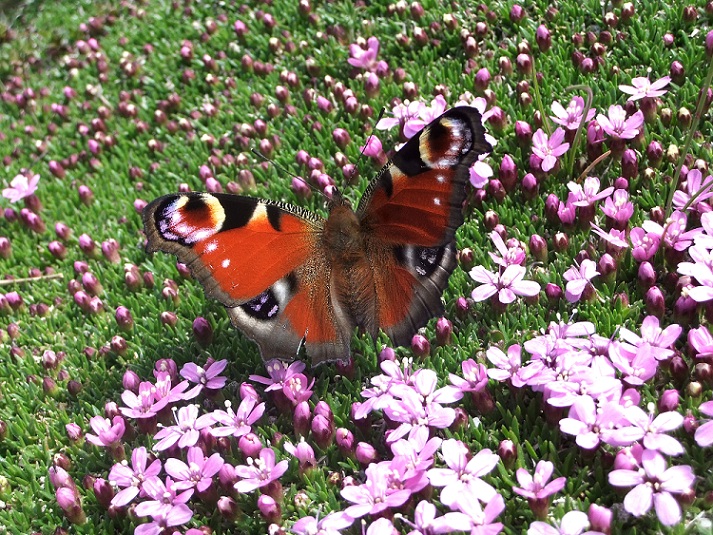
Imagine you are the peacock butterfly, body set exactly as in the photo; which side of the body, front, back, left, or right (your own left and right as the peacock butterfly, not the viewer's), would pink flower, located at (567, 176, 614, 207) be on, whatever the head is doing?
right

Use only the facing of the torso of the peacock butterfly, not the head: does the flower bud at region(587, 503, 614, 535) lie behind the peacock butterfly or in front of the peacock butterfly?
behind

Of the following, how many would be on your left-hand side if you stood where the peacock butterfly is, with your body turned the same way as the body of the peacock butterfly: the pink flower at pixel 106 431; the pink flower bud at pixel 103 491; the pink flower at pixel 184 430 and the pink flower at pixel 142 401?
4

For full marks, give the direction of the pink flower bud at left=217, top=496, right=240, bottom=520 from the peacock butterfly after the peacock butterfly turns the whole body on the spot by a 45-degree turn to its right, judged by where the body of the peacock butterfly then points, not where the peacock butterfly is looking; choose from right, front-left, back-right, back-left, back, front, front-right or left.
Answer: back

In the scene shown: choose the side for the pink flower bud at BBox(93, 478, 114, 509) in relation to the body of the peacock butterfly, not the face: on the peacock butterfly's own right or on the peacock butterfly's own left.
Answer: on the peacock butterfly's own left

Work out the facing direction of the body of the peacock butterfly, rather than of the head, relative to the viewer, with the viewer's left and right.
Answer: facing away from the viewer

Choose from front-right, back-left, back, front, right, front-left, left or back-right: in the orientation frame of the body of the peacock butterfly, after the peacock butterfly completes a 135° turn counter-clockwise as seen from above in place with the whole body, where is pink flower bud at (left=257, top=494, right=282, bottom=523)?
front

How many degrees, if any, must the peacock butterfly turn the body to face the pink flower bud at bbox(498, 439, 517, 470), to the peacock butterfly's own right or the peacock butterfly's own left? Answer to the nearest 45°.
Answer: approximately 180°

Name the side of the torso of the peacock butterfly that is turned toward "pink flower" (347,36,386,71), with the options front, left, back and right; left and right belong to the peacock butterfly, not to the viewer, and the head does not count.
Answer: front

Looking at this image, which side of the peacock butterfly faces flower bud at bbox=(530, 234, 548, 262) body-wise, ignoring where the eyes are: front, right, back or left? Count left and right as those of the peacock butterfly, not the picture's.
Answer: right
